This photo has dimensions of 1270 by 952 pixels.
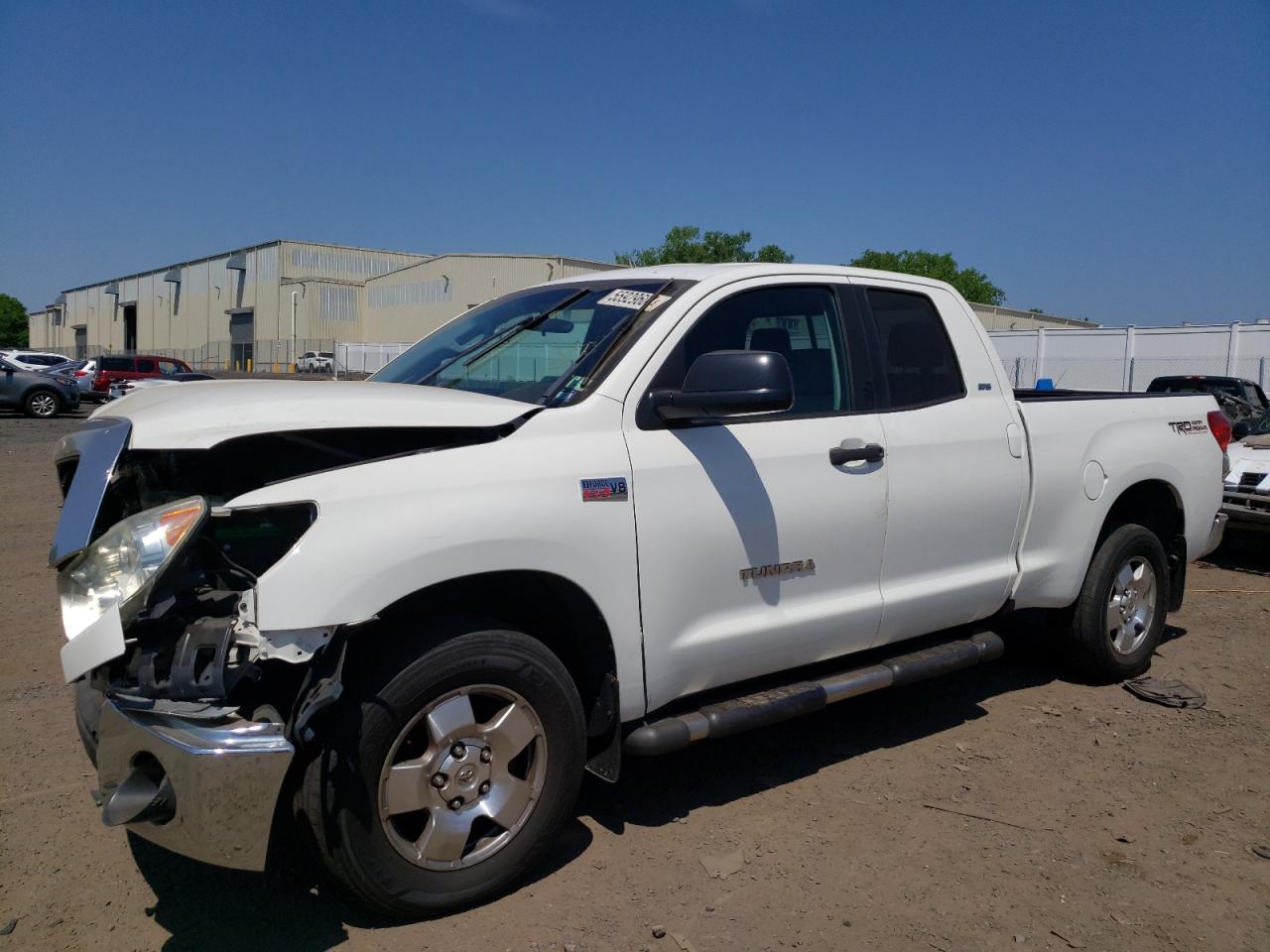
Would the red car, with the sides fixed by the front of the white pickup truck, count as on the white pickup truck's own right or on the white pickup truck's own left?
on the white pickup truck's own right

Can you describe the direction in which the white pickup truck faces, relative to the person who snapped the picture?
facing the viewer and to the left of the viewer

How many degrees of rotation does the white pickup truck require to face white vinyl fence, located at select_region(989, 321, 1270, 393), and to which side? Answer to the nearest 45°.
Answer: approximately 180°

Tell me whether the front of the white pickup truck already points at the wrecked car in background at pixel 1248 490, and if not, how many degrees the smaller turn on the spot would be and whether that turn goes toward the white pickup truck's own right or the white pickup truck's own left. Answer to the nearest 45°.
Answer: approximately 180°
